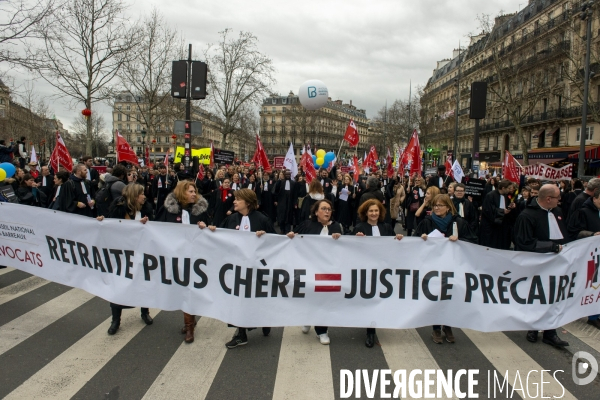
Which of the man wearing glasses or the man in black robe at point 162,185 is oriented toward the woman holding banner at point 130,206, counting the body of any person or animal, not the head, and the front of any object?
the man in black robe

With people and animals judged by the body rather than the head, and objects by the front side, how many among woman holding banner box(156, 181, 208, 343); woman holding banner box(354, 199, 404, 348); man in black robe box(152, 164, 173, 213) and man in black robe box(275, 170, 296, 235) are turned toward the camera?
4

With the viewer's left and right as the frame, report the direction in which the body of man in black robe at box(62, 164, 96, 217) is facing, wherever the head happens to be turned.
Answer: facing the viewer and to the right of the viewer

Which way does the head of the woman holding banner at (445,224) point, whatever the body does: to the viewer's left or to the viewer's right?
to the viewer's left

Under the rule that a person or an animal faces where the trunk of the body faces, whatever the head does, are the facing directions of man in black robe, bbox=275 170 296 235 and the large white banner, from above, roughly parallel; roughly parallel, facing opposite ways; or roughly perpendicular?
roughly parallel

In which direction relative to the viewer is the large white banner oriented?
toward the camera

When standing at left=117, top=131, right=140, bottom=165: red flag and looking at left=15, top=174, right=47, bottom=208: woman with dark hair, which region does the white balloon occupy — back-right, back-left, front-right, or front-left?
back-left

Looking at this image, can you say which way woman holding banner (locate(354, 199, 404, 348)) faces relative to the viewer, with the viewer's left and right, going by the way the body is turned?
facing the viewer

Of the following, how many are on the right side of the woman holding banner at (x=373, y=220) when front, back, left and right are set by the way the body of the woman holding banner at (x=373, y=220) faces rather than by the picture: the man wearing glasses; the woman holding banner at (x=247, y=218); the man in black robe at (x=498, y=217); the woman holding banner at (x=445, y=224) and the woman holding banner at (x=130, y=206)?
2

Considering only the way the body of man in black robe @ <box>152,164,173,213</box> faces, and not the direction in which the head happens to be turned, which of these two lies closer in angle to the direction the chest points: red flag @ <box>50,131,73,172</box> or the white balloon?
the red flag

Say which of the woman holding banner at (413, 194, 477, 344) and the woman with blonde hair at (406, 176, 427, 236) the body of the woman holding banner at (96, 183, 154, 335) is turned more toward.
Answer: the woman holding banner

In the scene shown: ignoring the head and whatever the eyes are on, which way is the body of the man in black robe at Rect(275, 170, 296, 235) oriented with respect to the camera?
toward the camera

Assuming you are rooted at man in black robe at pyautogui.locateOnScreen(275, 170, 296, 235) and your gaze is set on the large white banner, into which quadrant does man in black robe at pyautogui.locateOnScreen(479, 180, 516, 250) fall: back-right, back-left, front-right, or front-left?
front-left

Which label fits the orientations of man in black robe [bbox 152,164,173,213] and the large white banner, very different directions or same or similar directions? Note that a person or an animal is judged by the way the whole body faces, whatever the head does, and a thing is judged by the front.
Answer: same or similar directions

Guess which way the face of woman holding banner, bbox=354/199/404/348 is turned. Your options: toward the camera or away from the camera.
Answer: toward the camera

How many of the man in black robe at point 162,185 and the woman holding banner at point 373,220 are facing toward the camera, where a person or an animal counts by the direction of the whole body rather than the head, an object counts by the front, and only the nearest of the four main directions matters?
2
